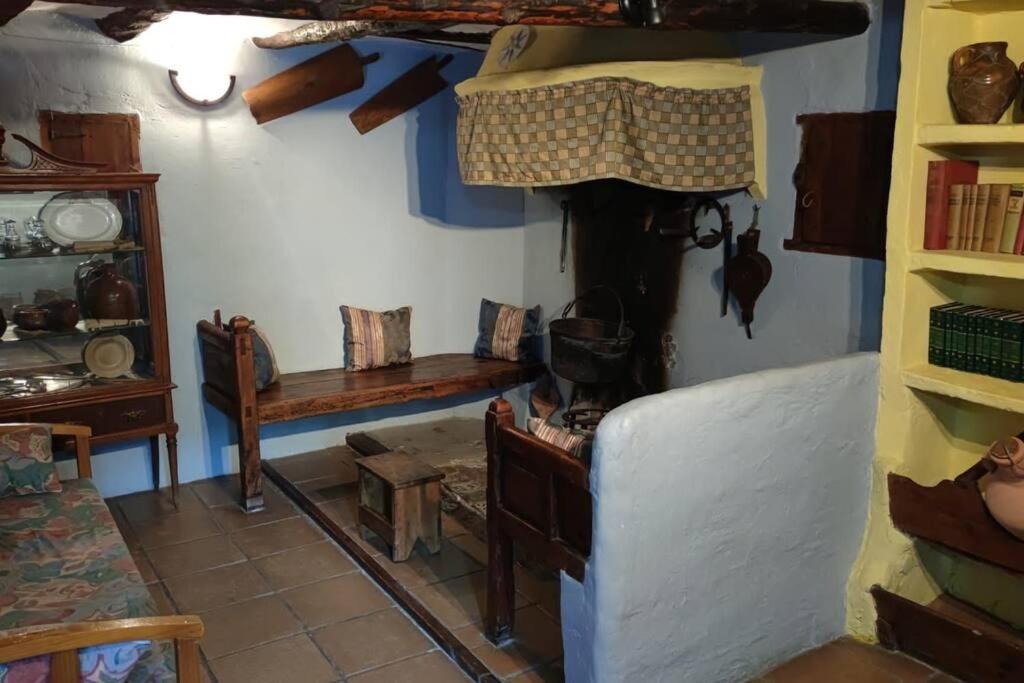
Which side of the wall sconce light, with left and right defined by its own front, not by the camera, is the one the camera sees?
front

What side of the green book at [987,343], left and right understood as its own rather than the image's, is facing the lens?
front

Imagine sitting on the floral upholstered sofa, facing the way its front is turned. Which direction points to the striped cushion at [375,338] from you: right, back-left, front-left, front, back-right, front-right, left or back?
front-left

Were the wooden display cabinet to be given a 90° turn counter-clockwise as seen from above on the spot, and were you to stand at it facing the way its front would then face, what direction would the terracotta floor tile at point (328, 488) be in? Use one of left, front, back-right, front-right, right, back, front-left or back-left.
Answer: front-right

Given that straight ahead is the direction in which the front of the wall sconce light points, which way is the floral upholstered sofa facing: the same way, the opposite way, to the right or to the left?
to the left

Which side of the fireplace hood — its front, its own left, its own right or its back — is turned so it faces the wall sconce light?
right

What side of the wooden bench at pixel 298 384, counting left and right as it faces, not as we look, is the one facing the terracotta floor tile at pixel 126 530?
right

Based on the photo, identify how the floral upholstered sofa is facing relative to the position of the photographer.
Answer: facing to the right of the viewer

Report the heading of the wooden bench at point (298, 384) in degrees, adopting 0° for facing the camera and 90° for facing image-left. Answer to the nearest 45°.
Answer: approximately 315°

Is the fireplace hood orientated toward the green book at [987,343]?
no

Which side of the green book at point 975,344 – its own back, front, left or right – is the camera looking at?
front

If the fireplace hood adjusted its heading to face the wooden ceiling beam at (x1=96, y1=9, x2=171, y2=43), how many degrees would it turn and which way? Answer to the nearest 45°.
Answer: approximately 90° to its right

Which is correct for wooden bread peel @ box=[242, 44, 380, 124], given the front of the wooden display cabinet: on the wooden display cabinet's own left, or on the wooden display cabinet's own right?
on the wooden display cabinet's own left
